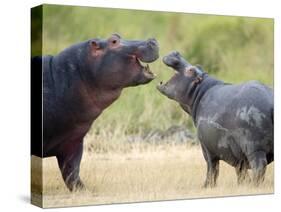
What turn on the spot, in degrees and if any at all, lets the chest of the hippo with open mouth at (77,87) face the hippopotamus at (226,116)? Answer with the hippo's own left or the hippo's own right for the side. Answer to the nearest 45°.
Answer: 0° — it already faces it

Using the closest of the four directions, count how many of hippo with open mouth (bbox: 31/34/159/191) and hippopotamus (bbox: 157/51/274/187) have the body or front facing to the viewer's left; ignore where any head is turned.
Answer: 1

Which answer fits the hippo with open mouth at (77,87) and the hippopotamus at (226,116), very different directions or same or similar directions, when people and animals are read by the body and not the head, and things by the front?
very different directions

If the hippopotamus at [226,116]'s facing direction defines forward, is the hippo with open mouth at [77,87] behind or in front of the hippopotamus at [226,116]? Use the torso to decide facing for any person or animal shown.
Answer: in front

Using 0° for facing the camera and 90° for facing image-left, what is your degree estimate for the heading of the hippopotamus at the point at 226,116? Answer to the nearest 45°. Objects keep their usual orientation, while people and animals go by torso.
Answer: approximately 90°
